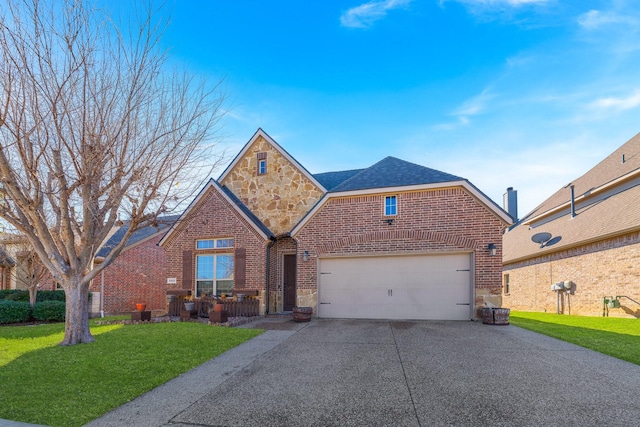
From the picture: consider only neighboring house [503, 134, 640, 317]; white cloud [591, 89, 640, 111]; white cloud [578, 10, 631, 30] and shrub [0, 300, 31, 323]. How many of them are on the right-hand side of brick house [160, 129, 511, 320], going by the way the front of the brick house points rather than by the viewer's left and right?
1

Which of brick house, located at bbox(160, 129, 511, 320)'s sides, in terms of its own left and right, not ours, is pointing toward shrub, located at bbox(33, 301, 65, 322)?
right

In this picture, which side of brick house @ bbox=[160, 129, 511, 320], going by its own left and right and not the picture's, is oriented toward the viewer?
front

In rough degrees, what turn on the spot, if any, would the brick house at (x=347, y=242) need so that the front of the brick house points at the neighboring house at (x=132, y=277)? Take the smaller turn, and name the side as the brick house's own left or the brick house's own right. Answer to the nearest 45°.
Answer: approximately 135° to the brick house's own right

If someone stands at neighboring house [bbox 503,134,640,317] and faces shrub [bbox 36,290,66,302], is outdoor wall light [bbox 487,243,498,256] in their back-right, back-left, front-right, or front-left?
front-left

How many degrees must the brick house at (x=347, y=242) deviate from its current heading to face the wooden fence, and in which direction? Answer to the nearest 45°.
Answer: approximately 90° to its right

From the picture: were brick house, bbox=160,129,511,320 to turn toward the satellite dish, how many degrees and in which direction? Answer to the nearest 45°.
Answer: approximately 135° to its left
